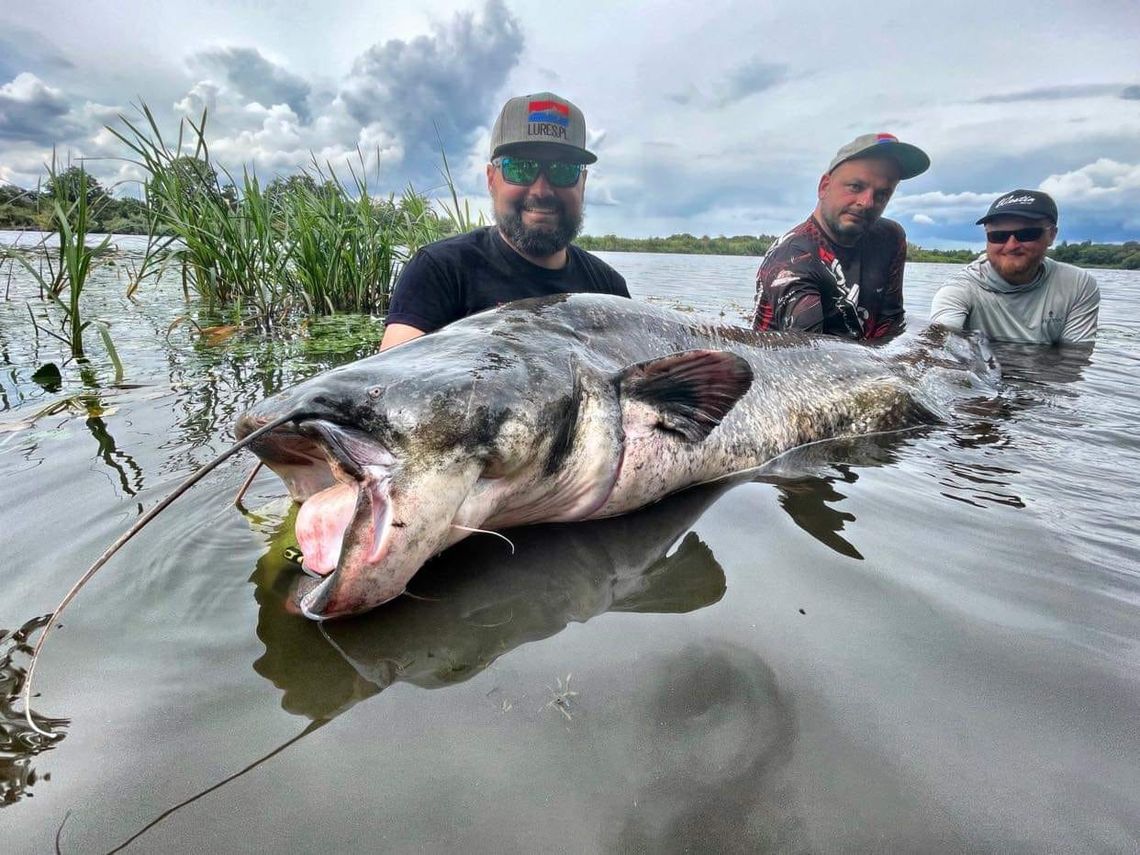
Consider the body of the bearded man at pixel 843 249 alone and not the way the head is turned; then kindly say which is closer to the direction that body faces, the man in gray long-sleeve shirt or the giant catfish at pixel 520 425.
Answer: the giant catfish

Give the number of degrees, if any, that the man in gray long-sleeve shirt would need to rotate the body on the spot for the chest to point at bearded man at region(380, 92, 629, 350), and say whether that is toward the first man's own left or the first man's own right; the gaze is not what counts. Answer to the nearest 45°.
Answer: approximately 45° to the first man's own right

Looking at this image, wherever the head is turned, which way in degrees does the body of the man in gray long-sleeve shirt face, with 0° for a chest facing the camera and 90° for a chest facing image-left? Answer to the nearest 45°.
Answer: approximately 0°

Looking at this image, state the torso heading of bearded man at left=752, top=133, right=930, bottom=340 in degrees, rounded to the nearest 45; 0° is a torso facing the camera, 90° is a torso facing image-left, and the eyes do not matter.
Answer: approximately 315°

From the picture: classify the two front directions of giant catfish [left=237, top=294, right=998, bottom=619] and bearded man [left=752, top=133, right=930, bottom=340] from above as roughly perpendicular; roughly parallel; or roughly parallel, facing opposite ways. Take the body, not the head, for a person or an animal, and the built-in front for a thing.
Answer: roughly perpendicular

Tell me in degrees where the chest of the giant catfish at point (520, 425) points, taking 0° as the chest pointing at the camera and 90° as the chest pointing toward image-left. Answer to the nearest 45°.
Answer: approximately 45°

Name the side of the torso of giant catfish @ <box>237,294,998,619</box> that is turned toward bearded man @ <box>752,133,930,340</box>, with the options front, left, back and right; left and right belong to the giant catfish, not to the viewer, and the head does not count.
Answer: back

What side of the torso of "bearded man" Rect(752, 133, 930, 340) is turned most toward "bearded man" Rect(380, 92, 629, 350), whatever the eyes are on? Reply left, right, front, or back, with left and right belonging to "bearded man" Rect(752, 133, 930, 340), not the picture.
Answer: right
